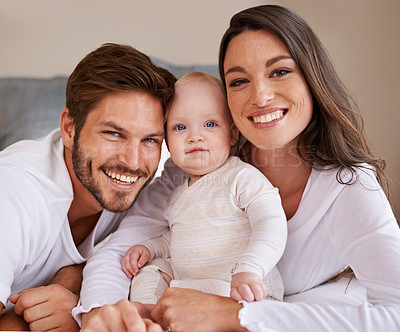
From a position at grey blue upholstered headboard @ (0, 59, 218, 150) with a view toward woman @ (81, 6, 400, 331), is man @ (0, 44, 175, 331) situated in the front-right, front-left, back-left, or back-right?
front-right

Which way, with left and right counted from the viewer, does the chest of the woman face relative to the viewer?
facing the viewer and to the left of the viewer

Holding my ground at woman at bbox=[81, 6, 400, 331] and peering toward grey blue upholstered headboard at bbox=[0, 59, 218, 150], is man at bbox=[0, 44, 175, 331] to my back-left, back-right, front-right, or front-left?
front-left

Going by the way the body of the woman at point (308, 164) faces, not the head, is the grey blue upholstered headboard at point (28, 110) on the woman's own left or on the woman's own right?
on the woman's own right

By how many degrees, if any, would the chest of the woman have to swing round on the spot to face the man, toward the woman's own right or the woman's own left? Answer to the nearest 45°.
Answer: approximately 45° to the woman's own right

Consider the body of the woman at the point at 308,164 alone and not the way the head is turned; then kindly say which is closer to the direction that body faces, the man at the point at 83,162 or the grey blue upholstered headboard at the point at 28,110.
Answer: the man

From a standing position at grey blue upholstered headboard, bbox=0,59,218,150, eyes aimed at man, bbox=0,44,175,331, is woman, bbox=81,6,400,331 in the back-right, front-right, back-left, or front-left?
front-left
